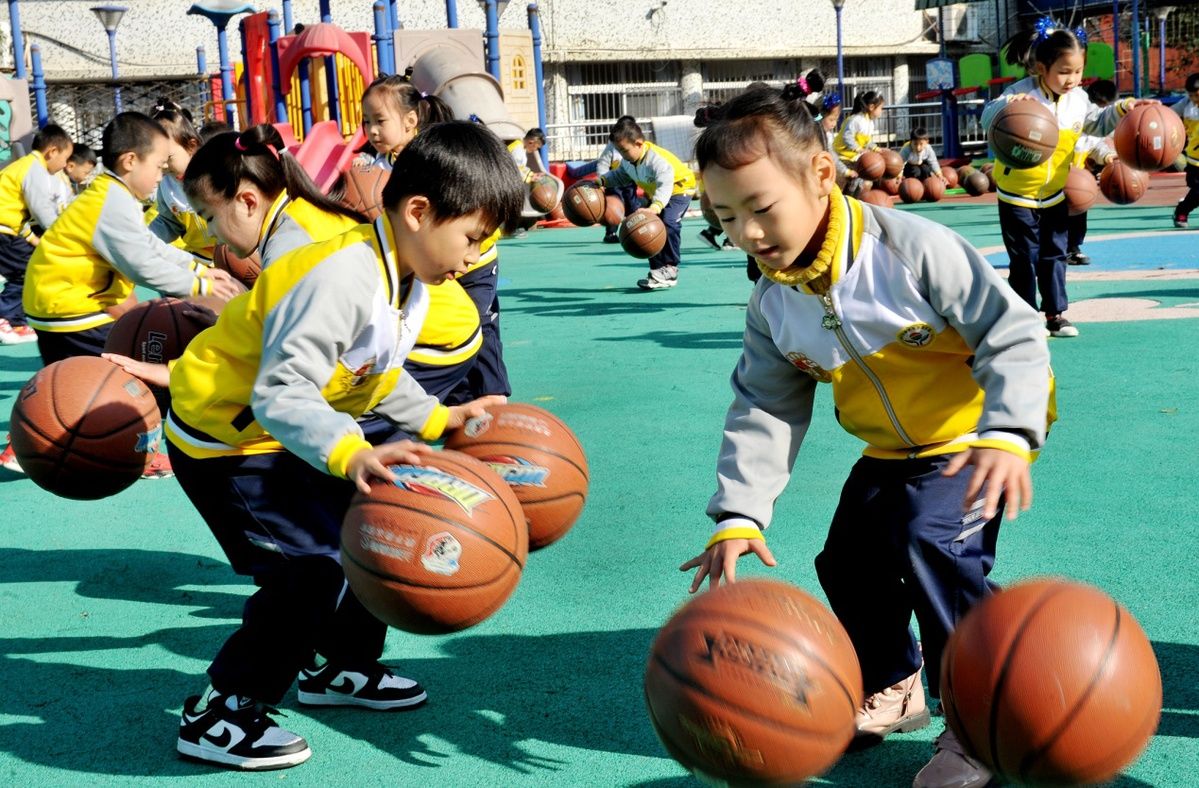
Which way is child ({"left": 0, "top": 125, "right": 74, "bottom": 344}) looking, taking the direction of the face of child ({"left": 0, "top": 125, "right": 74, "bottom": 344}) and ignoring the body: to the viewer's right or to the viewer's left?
to the viewer's right

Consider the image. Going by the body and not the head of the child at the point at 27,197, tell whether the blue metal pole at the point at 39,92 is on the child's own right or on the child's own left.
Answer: on the child's own left

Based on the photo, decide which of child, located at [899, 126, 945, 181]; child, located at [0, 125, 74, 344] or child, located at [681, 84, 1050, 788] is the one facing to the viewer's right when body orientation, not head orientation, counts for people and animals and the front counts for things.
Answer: child, located at [0, 125, 74, 344]

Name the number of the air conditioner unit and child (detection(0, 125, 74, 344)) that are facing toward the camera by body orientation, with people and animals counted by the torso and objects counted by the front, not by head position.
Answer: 1

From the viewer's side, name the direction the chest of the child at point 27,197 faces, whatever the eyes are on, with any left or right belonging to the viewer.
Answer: facing to the right of the viewer

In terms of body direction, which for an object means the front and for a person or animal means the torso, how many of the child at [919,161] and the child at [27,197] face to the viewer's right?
1

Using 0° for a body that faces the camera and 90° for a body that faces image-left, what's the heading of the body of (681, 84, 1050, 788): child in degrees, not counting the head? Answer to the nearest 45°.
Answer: approximately 45°

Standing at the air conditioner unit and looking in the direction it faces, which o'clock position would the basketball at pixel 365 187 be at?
The basketball is roughly at 12 o'clock from the air conditioner unit.

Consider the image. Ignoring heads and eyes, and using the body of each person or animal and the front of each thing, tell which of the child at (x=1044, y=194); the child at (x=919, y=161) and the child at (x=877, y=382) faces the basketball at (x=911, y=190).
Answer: the child at (x=919, y=161)

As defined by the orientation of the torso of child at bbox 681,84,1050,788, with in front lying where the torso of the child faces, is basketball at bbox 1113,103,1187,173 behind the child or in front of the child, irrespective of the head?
behind
